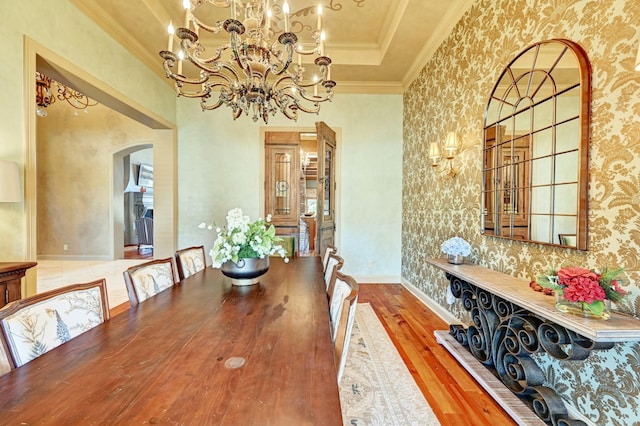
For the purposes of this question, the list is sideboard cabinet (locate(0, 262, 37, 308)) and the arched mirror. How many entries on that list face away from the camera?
0

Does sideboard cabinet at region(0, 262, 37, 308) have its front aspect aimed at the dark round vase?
yes

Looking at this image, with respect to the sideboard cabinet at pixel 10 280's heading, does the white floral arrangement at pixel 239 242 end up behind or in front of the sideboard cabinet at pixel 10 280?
in front

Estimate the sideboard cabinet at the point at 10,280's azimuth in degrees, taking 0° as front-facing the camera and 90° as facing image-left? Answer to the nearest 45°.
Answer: approximately 315°

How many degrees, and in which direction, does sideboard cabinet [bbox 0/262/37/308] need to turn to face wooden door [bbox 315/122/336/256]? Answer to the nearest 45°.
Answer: approximately 45° to its left

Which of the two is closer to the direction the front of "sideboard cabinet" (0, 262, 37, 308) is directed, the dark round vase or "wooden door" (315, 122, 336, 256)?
the dark round vase

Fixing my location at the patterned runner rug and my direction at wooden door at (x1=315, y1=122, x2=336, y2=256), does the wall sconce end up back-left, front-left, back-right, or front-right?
front-right

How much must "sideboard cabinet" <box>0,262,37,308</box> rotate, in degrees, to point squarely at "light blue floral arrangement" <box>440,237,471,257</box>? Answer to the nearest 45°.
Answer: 0° — it already faces it

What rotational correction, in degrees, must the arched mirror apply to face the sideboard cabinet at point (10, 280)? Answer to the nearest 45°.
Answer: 0° — it already faces it

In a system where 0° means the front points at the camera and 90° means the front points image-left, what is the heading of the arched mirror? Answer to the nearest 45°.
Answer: approximately 45°

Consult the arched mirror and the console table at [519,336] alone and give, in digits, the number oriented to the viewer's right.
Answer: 0

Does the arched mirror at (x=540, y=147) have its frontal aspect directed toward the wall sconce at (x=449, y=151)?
no

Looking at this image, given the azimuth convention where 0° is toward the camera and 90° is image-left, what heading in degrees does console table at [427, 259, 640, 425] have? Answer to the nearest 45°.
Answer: approximately 45°

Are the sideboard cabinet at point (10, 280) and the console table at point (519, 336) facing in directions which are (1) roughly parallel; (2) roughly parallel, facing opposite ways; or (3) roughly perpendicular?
roughly parallel, facing opposite ways

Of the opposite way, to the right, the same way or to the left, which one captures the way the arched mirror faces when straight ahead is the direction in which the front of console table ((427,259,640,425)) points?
the same way
